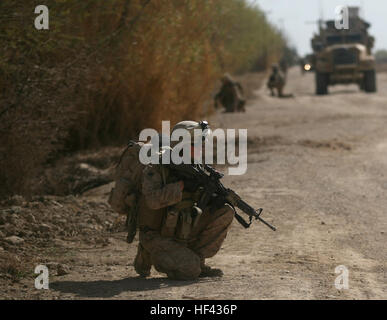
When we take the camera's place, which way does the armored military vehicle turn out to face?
facing the viewer

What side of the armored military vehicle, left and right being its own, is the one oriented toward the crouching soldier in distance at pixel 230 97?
front
